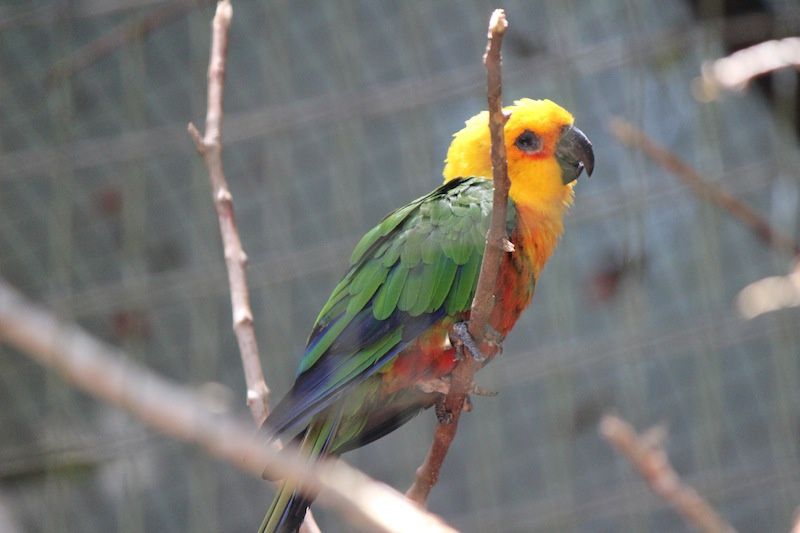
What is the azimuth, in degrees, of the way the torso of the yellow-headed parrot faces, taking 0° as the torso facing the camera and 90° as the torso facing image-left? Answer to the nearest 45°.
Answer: approximately 270°
